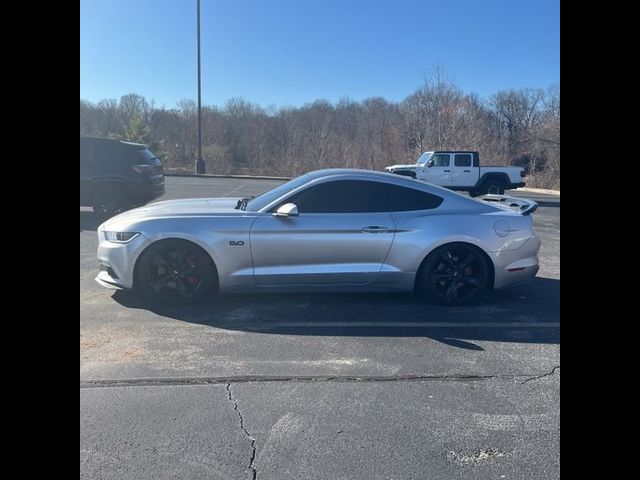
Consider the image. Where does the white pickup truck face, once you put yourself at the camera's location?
facing to the left of the viewer

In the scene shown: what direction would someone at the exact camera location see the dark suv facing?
facing away from the viewer and to the left of the viewer

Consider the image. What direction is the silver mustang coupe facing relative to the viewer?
to the viewer's left

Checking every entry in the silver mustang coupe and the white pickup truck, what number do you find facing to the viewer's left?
2

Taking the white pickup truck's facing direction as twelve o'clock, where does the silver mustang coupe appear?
The silver mustang coupe is roughly at 9 o'clock from the white pickup truck.

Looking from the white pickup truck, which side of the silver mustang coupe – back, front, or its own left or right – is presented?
right

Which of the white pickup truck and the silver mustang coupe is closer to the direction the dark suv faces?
the white pickup truck
